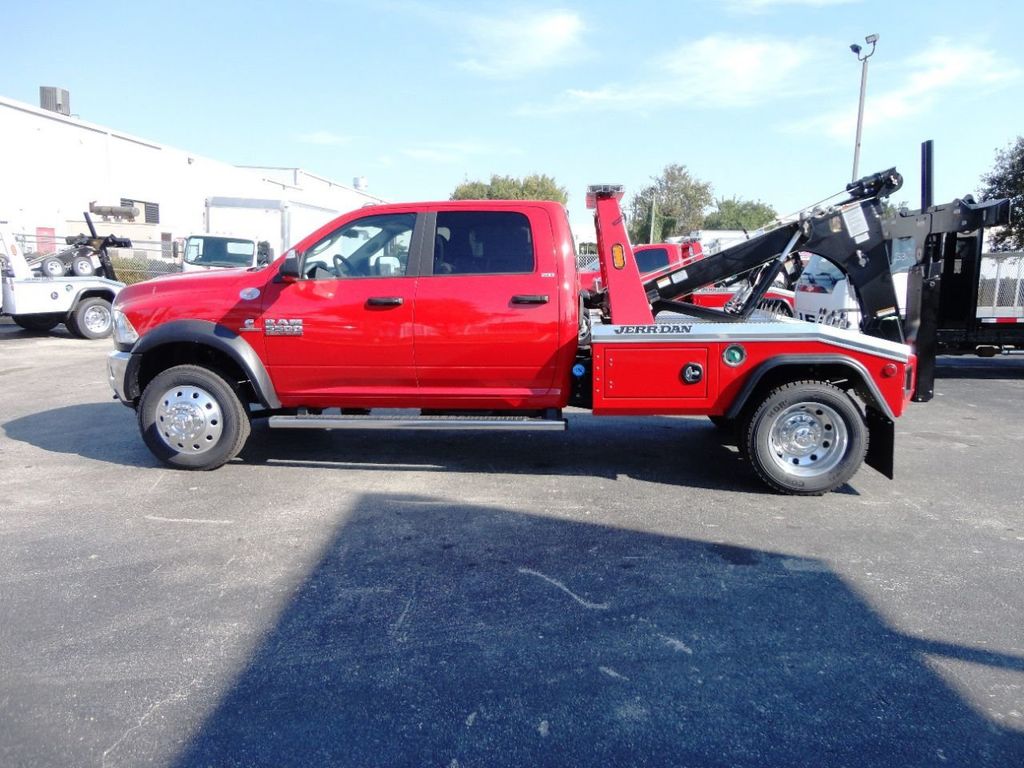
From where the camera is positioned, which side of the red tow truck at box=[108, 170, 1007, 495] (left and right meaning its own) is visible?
left

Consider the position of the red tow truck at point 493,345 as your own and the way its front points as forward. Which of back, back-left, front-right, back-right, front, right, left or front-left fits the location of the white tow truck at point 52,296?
front-right

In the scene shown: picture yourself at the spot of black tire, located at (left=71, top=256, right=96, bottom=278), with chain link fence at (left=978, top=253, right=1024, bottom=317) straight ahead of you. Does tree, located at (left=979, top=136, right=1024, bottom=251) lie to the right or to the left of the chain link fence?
left

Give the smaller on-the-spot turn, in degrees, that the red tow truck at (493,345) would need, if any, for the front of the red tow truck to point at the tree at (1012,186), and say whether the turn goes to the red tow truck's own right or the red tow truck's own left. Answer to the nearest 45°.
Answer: approximately 135° to the red tow truck's own right

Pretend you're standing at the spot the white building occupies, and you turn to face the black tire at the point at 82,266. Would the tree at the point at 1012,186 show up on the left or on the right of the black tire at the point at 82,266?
left

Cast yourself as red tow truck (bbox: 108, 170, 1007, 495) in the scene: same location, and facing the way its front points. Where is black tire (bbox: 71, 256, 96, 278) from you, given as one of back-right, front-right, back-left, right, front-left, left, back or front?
front-right

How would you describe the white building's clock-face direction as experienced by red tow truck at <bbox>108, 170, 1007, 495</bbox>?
The white building is roughly at 2 o'clock from the red tow truck.

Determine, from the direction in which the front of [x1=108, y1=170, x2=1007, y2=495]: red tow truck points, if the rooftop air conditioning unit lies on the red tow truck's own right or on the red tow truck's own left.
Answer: on the red tow truck's own right
